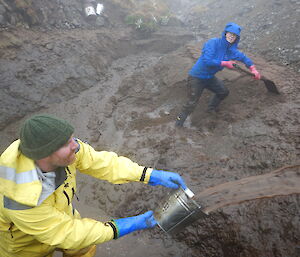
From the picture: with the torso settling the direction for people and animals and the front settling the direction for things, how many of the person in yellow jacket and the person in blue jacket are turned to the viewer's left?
0

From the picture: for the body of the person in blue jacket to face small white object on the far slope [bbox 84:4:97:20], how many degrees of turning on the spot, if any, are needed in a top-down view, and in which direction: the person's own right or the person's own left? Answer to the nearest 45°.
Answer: approximately 180°

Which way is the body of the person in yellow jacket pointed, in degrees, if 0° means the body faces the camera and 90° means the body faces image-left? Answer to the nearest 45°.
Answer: approximately 270°

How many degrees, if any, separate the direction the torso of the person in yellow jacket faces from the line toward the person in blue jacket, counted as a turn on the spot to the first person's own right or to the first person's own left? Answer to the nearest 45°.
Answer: approximately 45° to the first person's own left

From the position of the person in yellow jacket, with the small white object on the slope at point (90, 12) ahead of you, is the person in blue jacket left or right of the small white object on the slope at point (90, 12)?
right

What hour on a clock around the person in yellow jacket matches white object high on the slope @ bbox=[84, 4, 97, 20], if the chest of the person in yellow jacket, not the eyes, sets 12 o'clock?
The white object high on the slope is roughly at 9 o'clock from the person in yellow jacket.

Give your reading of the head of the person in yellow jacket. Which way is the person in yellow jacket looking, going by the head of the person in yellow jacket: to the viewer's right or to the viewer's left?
to the viewer's right

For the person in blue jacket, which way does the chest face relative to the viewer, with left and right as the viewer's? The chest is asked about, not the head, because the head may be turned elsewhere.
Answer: facing the viewer and to the right of the viewer

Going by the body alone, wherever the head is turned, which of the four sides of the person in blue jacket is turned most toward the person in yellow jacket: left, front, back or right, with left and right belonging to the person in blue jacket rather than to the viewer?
right

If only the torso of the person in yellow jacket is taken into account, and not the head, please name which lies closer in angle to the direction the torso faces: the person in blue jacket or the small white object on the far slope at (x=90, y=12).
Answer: the person in blue jacket
